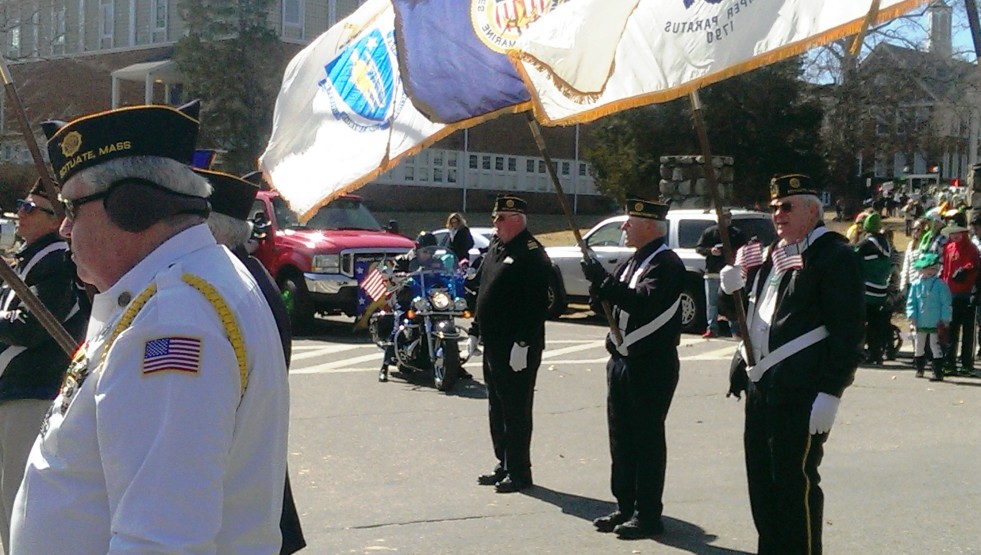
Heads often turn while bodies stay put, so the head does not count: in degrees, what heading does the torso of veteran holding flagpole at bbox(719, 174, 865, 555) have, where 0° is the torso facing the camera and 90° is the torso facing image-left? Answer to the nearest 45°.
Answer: approximately 45°

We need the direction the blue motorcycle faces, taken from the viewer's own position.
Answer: facing the viewer and to the right of the viewer

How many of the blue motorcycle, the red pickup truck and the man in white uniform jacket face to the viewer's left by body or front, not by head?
1

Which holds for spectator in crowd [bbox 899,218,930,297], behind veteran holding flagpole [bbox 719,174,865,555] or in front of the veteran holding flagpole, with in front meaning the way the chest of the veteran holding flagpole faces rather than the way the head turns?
behind

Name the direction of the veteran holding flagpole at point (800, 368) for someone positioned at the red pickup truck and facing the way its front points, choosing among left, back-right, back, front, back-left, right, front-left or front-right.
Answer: front-right

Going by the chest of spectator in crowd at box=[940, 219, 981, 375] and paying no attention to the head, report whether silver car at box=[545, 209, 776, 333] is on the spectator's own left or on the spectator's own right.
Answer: on the spectator's own right

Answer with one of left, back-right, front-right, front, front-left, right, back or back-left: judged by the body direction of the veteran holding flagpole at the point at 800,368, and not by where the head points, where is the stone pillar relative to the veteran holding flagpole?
back-right

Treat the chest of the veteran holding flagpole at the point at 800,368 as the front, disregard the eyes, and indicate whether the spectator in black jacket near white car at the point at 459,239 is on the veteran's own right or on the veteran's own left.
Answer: on the veteran's own right

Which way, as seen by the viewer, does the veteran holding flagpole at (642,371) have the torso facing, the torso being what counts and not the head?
to the viewer's left

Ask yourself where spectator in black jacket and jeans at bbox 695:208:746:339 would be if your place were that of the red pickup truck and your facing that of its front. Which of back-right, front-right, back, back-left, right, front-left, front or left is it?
front-left

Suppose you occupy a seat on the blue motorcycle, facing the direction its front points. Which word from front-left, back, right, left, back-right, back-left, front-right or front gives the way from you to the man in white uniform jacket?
front-right

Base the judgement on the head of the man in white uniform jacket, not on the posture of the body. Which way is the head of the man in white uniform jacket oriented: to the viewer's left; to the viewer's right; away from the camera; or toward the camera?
to the viewer's left

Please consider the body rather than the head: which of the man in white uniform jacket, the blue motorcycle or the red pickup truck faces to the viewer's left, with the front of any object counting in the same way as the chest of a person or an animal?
the man in white uniform jacket

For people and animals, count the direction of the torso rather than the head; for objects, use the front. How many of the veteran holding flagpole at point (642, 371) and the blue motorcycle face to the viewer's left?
1

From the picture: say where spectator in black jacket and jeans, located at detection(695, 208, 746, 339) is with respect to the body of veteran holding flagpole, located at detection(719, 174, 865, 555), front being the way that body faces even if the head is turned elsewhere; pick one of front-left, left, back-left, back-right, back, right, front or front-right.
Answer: back-right

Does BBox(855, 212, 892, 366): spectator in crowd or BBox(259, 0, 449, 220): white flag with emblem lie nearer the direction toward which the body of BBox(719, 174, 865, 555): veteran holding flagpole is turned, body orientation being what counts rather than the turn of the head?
the white flag with emblem

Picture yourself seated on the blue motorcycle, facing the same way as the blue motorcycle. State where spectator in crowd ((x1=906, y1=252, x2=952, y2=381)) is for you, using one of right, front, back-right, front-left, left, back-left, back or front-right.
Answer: front-left
